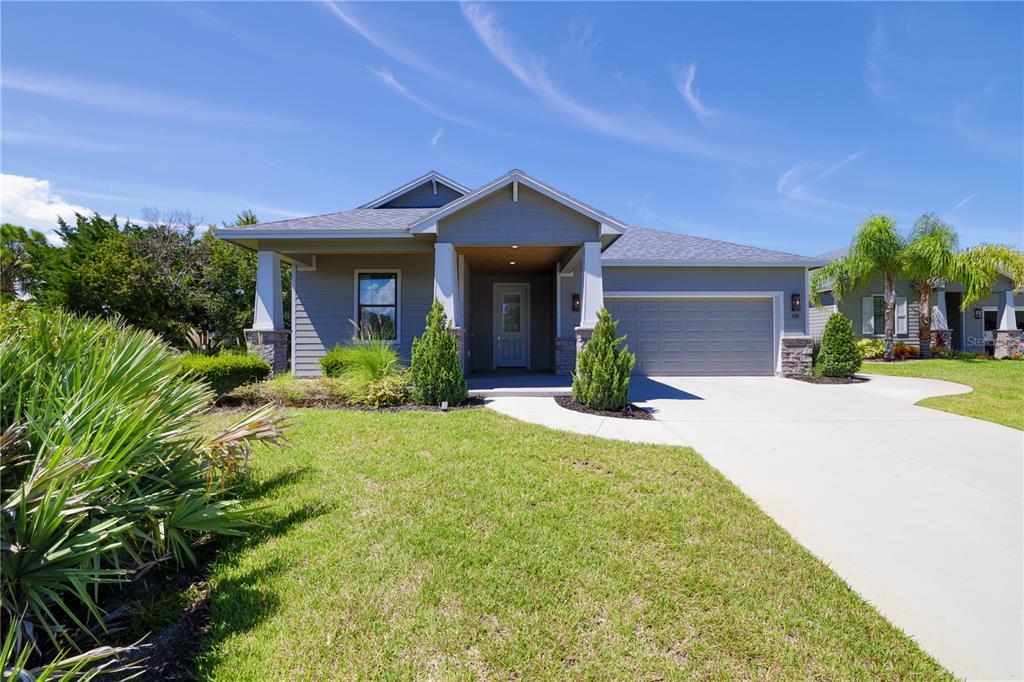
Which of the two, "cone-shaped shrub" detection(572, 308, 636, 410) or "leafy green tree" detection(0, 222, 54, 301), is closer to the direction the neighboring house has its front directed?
the cone-shaped shrub

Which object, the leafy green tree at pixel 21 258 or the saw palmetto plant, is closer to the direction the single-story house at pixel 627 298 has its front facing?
the saw palmetto plant

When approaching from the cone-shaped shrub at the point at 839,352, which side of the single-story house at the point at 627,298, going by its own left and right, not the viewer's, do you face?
left

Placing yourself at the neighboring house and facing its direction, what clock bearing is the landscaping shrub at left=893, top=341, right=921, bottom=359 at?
The landscaping shrub is roughly at 12 o'clock from the neighboring house.

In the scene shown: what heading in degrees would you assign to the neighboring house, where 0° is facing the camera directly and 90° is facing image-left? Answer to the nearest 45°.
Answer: approximately 0°

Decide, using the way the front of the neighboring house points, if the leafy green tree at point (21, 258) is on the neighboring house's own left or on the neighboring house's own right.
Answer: on the neighboring house's own right

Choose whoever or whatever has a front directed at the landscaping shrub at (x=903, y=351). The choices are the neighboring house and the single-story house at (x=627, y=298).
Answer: the neighboring house

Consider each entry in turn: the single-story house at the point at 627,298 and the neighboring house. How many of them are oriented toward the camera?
2

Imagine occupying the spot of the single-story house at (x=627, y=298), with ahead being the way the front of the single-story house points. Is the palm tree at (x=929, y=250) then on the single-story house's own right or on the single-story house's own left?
on the single-story house's own left
